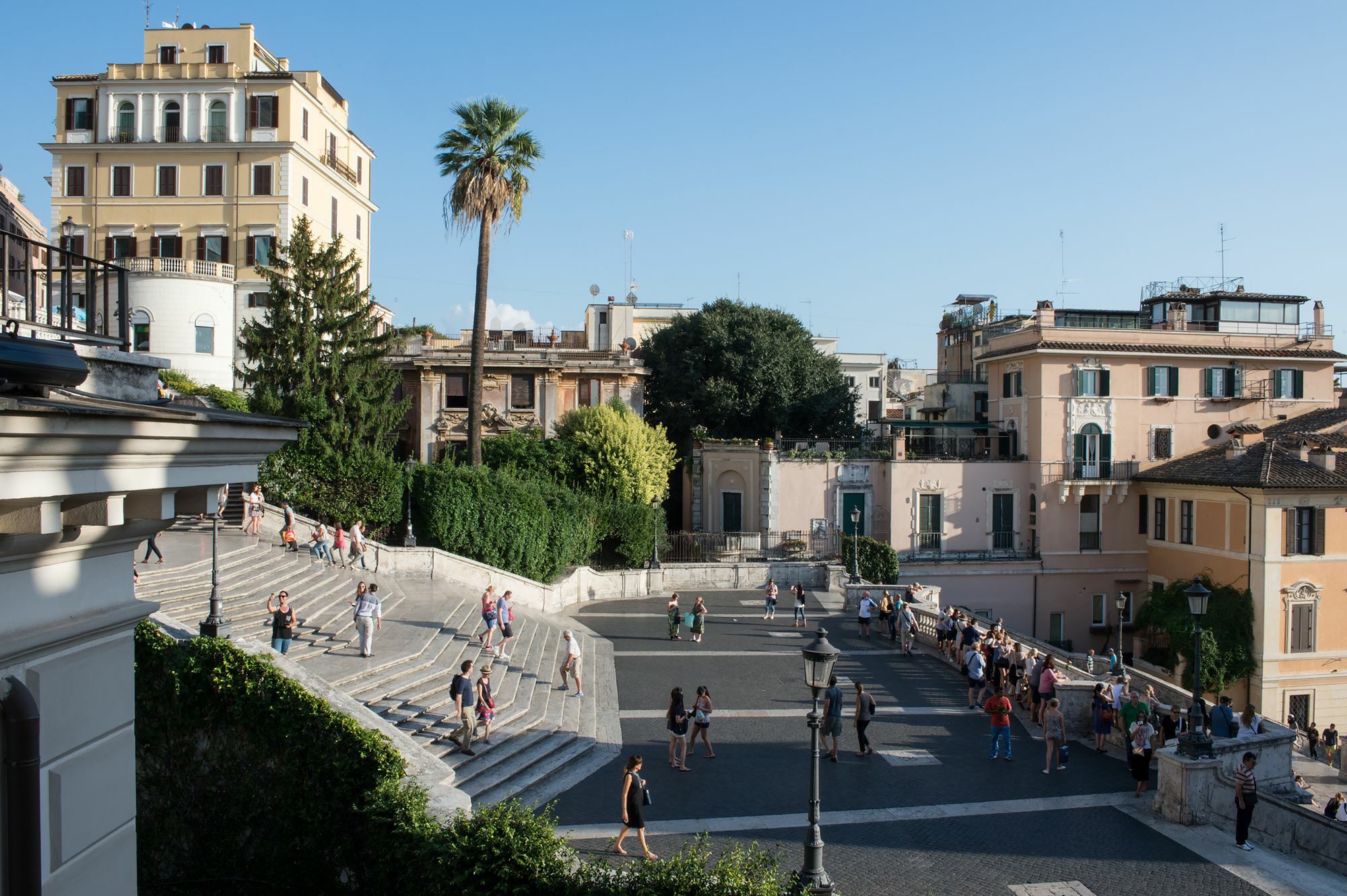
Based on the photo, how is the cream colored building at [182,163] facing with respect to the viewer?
toward the camera

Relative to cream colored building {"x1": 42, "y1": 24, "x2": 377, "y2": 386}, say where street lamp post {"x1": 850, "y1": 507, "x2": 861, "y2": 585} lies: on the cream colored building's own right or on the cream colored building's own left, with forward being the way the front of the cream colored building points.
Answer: on the cream colored building's own left

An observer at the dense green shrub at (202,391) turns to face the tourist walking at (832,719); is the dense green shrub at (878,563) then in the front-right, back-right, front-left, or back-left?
front-left

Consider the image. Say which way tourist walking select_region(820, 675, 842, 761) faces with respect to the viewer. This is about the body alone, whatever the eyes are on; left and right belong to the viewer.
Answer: facing away from the viewer
